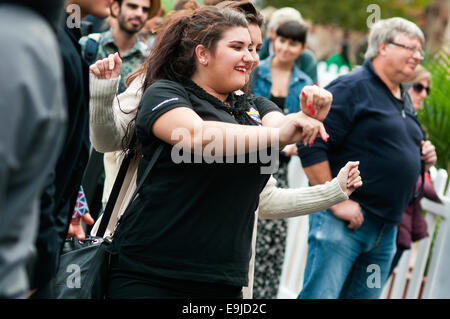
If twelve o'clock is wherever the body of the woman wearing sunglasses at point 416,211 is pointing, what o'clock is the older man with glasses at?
The older man with glasses is roughly at 2 o'clock from the woman wearing sunglasses.

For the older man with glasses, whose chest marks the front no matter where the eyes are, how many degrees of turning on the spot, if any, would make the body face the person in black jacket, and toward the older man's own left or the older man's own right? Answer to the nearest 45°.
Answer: approximately 90° to the older man's own right

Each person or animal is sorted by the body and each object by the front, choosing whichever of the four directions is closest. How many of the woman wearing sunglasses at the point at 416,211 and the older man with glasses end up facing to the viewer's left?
0

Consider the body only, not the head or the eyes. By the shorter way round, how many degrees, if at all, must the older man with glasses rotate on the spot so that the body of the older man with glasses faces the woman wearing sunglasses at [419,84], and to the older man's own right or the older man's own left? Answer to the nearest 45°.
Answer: approximately 135° to the older man's own left

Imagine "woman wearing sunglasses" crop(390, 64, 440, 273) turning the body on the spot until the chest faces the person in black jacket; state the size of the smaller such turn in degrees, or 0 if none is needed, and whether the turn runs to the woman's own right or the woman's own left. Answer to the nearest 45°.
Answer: approximately 45° to the woman's own right
